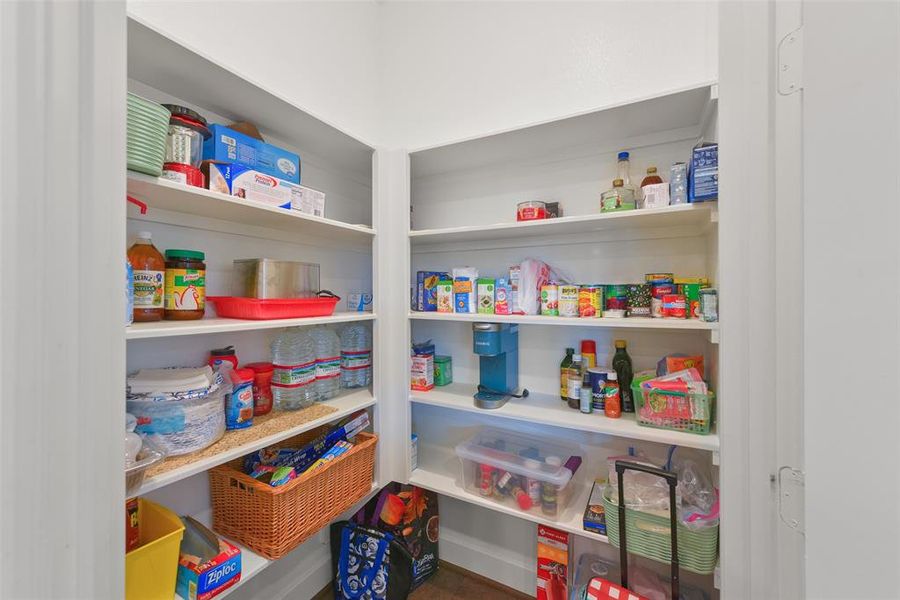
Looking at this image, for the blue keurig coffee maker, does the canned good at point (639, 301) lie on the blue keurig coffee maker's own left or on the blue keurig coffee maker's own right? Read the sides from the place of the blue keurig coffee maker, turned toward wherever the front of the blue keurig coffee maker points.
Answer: on the blue keurig coffee maker's own left

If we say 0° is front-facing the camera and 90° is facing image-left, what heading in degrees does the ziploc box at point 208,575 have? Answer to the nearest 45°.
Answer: approximately 315°

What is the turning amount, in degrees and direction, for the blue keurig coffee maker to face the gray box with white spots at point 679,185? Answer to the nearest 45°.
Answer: approximately 90° to its left
